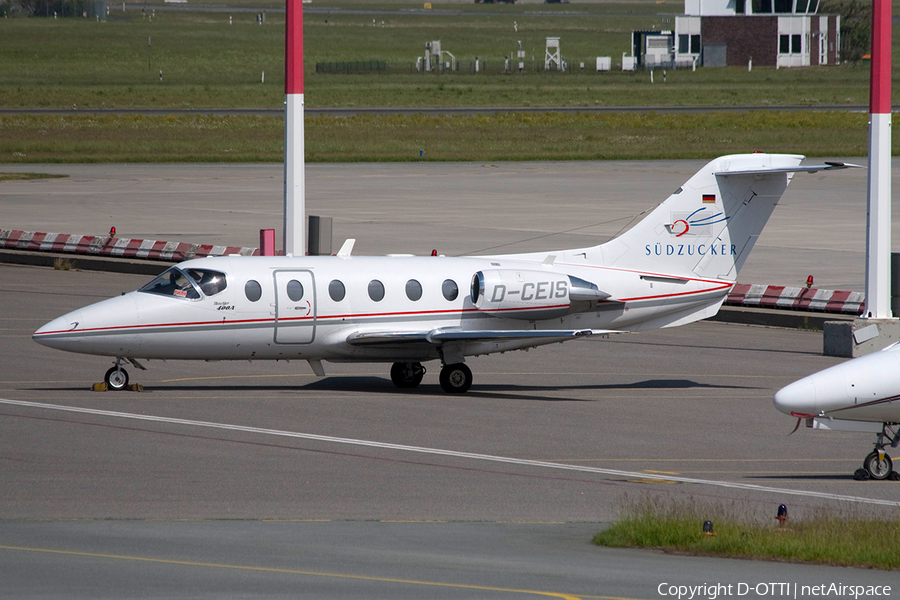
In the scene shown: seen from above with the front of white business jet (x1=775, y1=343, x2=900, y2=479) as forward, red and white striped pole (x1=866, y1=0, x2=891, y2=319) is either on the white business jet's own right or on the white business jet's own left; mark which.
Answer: on the white business jet's own right

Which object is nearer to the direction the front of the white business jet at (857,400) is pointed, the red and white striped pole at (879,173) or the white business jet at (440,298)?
the white business jet

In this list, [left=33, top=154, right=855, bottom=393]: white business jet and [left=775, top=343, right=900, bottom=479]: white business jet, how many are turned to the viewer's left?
2

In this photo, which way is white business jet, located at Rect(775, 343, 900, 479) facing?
to the viewer's left

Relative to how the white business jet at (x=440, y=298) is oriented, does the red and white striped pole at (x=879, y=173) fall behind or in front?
behind

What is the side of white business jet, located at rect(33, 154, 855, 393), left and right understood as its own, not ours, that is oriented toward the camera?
left

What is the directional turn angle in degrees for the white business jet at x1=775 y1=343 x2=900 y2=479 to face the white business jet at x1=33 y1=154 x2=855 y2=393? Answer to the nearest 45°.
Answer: approximately 45° to its right

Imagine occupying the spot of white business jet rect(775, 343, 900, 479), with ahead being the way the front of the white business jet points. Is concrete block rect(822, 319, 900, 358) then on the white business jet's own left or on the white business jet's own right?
on the white business jet's own right

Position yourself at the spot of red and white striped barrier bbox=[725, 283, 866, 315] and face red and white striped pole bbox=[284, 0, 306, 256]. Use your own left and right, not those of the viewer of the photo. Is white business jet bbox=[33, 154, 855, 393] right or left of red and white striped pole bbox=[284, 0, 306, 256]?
left

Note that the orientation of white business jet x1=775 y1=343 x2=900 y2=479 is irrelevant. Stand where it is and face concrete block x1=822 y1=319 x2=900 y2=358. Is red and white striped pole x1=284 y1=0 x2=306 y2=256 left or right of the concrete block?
left

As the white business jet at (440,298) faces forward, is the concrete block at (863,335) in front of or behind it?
behind
